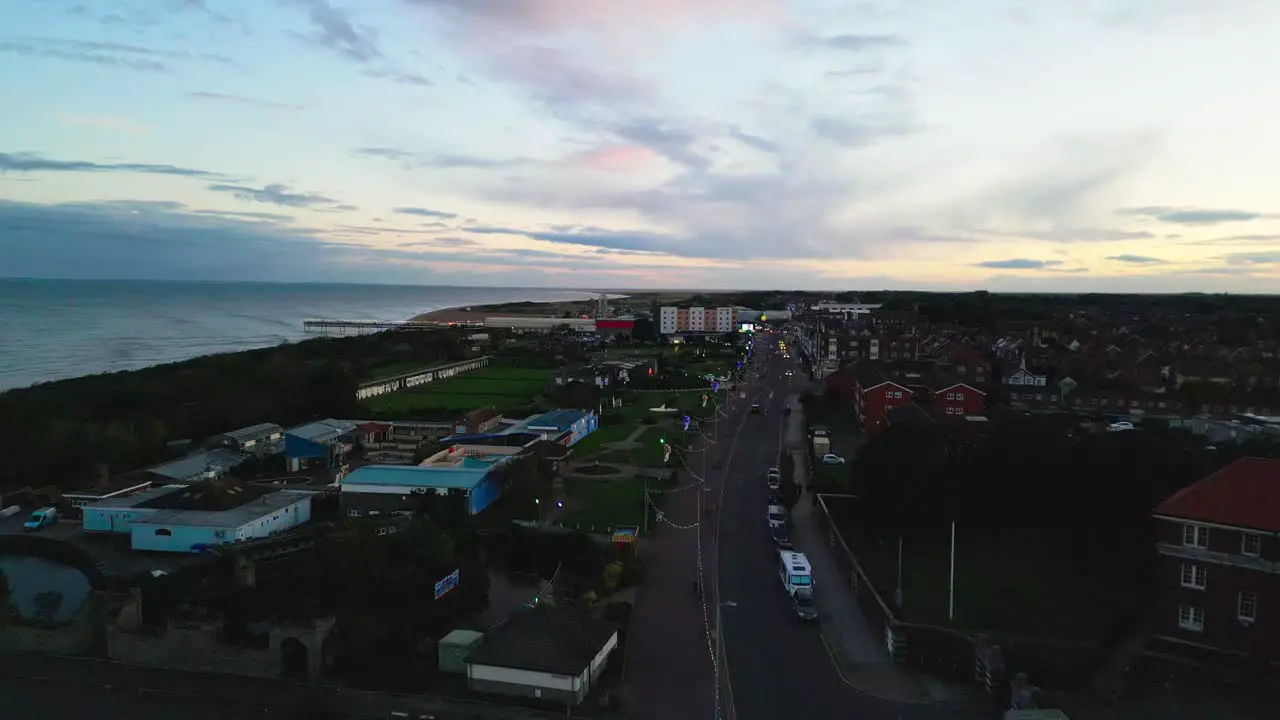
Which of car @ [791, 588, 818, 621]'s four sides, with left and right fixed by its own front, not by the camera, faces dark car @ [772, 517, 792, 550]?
back

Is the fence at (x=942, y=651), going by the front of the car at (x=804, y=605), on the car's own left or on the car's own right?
on the car's own left

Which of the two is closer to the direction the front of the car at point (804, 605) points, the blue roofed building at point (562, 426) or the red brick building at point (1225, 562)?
the red brick building

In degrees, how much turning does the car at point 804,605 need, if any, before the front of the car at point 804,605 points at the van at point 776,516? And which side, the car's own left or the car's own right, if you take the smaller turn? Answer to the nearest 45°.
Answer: approximately 180°

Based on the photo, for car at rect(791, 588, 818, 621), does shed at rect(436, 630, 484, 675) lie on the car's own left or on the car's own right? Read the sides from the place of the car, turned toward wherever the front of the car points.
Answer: on the car's own right

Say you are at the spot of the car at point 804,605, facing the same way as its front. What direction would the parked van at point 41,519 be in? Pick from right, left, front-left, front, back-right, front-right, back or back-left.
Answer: right

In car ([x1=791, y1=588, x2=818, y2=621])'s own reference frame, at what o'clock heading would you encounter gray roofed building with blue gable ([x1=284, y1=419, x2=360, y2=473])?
The gray roofed building with blue gable is roughly at 4 o'clock from the car.

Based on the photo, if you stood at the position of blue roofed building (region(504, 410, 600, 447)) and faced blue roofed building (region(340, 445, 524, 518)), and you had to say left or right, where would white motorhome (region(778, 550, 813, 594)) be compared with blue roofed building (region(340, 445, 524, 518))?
left

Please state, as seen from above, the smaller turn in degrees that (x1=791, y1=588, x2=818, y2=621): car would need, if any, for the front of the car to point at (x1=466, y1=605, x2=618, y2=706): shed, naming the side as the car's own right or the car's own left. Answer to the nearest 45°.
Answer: approximately 45° to the car's own right

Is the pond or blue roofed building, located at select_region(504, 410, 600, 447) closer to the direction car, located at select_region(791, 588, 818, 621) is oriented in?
the pond

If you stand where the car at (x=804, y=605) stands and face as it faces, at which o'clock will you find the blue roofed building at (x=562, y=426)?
The blue roofed building is roughly at 5 o'clock from the car.

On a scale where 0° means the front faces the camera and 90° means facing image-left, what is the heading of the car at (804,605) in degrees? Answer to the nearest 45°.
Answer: approximately 0°

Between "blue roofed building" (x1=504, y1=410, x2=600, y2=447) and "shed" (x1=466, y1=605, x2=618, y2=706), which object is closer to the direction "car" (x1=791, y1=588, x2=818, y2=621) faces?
the shed

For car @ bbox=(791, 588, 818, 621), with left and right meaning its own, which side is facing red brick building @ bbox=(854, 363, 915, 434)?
back
